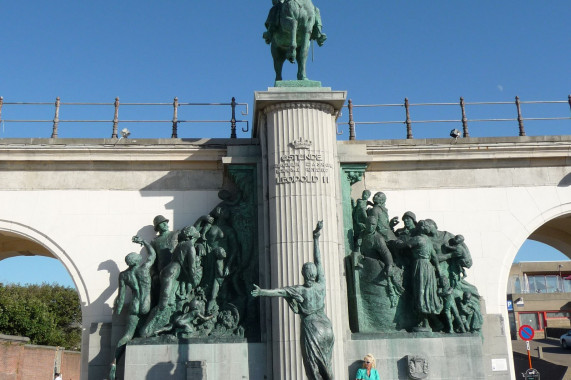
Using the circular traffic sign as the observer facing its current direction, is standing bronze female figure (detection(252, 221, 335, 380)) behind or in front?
in front

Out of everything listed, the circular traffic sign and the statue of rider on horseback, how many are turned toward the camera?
2

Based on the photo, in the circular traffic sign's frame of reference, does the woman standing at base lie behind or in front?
in front

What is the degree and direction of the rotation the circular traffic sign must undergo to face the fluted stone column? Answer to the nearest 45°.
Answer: approximately 45° to its right

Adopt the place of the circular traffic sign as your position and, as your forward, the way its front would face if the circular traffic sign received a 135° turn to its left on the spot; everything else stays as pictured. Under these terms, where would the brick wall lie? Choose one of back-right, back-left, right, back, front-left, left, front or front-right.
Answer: back-left

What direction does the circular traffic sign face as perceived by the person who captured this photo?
facing the viewer

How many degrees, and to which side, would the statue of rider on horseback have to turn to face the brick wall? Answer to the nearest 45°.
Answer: approximately 135° to its right
